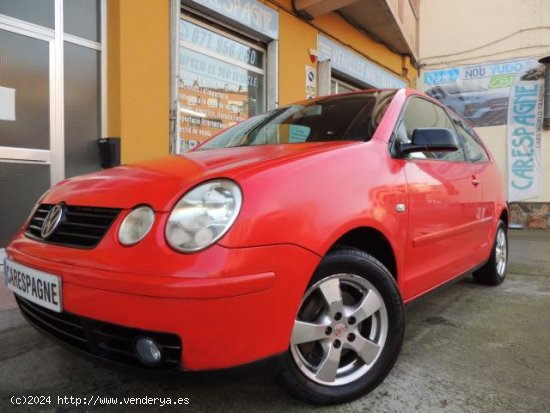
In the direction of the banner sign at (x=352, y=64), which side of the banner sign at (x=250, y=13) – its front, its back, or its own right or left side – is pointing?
left

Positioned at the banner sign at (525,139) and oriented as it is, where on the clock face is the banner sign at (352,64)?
the banner sign at (352,64) is roughly at 1 o'clock from the banner sign at (525,139).

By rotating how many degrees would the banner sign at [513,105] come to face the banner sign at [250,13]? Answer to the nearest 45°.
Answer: approximately 45° to its right

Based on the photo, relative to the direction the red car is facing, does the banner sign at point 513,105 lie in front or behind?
behind

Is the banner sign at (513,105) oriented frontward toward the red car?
yes

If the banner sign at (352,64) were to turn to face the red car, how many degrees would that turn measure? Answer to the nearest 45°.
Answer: approximately 45° to its right

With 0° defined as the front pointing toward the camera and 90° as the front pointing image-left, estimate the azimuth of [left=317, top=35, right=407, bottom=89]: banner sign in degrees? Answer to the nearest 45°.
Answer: approximately 315°

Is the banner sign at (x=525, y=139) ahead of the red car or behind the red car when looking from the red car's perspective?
behind

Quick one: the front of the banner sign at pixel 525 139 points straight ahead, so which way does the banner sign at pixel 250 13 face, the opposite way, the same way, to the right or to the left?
to the left

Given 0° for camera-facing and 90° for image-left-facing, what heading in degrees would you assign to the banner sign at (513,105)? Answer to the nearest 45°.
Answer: approximately 0°

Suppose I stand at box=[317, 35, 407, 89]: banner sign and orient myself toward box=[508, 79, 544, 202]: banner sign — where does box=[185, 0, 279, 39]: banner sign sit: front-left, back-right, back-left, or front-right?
back-right

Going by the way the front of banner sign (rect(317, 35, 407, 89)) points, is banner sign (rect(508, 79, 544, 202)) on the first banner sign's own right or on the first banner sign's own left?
on the first banner sign's own left
